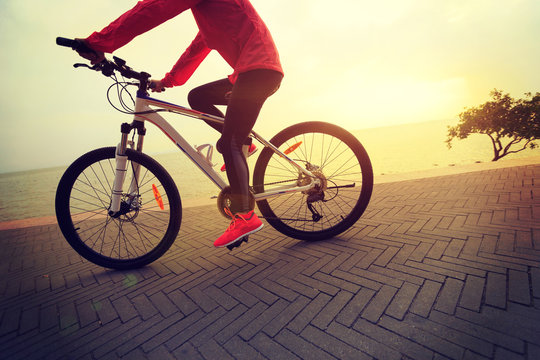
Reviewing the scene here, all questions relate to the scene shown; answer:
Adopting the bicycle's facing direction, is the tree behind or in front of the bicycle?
behind

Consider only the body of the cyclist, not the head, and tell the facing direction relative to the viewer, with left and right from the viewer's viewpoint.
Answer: facing to the left of the viewer

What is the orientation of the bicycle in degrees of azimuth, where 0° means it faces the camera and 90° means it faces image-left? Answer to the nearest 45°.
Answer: approximately 90°
